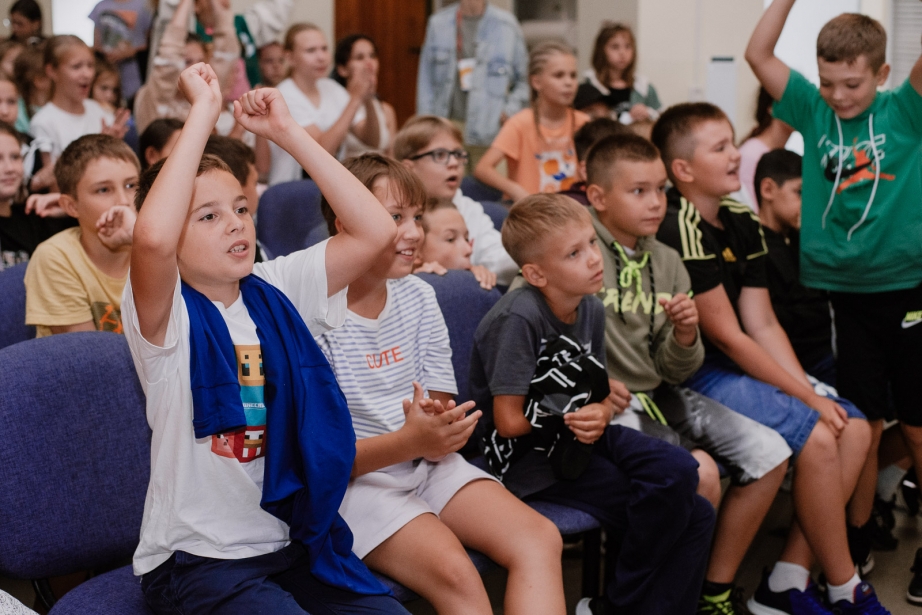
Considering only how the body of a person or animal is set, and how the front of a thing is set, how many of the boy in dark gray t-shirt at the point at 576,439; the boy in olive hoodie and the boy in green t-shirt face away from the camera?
0

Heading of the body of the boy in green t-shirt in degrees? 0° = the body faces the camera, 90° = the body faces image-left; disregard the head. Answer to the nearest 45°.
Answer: approximately 0°

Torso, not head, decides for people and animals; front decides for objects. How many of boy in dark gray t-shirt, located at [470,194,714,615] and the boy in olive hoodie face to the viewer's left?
0

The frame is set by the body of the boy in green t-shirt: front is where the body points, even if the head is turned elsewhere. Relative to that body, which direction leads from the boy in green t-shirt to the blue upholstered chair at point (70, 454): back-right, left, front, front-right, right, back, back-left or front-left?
front-right

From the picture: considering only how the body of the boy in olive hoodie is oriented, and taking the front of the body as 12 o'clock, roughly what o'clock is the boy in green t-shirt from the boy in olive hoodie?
The boy in green t-shirt is roughly at 9 o'clock from the boy in olive hoodie.

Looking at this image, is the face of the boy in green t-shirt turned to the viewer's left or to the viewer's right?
to the viewer's left

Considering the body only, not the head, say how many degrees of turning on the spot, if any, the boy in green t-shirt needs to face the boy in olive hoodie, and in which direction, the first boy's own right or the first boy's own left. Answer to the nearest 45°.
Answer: approximately 45° to the first boy's own right

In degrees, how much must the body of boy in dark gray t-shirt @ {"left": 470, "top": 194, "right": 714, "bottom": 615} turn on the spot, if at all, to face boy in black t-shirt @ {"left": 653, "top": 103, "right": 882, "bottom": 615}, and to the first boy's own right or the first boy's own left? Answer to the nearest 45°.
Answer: approximately 90° to the first boy's own left

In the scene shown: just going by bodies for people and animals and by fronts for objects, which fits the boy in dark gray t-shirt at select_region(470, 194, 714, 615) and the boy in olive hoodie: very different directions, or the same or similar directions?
same or similar directions

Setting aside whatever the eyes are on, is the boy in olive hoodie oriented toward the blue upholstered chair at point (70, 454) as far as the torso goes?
no
